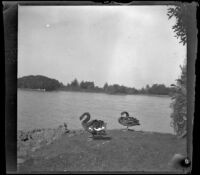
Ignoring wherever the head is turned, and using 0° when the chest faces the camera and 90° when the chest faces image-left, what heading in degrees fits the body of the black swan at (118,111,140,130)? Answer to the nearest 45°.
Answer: approximately 90°

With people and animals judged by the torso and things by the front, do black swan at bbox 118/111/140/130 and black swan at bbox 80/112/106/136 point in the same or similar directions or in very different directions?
same or similar directions

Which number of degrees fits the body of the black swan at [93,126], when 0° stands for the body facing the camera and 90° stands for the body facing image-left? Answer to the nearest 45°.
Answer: approximately 90°

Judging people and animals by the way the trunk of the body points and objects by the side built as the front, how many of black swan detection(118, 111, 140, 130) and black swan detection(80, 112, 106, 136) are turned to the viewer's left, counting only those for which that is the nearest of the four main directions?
2
